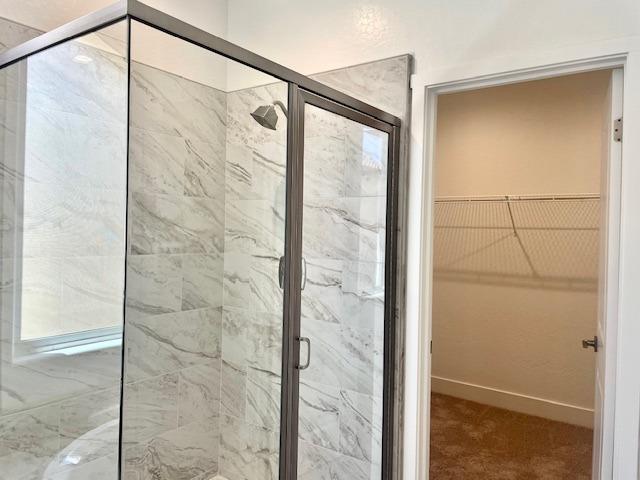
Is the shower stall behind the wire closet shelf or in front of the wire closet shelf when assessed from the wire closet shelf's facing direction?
in front

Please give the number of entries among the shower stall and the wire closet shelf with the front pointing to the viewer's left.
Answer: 0

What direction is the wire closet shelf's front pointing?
toward the camera

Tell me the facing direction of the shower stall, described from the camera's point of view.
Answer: facing the viewer and to the right of the viewer

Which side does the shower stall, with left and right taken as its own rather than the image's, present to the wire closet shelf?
left

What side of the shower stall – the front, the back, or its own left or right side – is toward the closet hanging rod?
left
